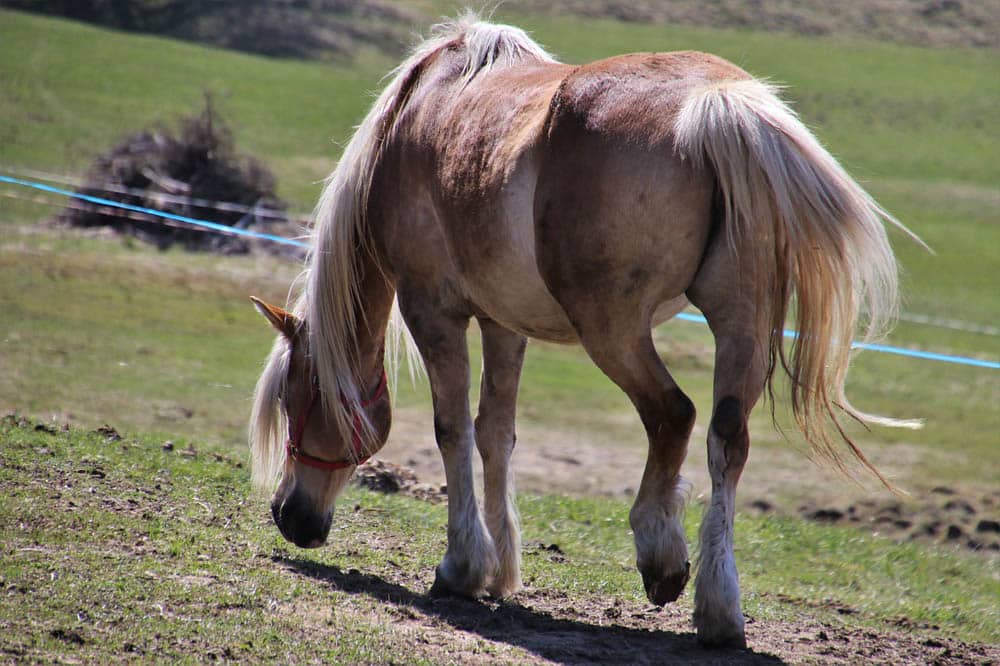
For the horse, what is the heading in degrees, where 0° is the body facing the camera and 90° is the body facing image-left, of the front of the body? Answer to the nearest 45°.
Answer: approximately 135°
